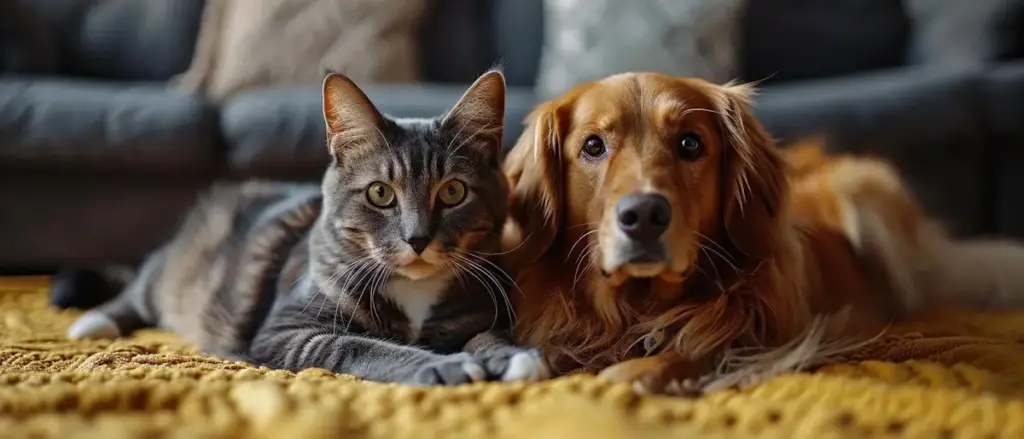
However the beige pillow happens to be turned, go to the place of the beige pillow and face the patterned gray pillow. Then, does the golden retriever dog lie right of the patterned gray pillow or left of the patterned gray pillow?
right

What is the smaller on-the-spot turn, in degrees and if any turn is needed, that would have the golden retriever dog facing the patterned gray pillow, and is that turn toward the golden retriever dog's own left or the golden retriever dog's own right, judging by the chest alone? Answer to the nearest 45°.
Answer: approximately 135° to the golden retriever dog's own right

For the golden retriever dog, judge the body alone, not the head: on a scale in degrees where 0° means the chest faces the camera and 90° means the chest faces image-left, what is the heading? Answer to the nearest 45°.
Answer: approximately 45°

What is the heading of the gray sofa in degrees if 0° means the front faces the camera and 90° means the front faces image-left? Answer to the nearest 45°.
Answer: approximately 0°

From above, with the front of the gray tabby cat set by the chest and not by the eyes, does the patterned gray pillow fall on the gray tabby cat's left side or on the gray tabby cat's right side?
on the gray tabby cat's left side
